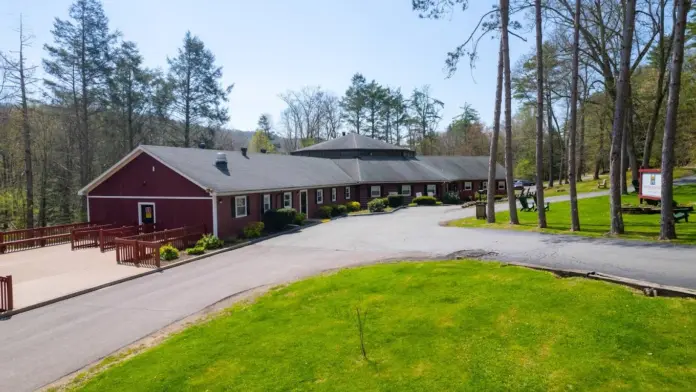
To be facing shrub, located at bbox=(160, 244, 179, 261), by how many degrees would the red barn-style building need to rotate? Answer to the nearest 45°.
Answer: approximately 45° to its right

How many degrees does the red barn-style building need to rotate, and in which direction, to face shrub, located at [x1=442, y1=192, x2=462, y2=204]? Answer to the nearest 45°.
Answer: approximately 90° to its left

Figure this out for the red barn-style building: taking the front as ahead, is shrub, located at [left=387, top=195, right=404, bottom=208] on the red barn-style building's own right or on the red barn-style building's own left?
on the red barn-style building's own left

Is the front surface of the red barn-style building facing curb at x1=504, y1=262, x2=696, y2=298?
yes

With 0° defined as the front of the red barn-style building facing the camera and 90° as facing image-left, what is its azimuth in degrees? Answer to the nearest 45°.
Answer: approximately 315°

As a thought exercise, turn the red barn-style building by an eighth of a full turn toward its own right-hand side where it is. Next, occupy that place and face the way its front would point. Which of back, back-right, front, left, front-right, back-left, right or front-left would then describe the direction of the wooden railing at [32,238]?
right

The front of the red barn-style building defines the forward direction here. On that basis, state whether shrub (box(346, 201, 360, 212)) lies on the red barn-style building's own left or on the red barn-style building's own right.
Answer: on the red barn-style building's own left

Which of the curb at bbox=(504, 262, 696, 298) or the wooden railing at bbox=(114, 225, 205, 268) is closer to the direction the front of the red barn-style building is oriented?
the curb
